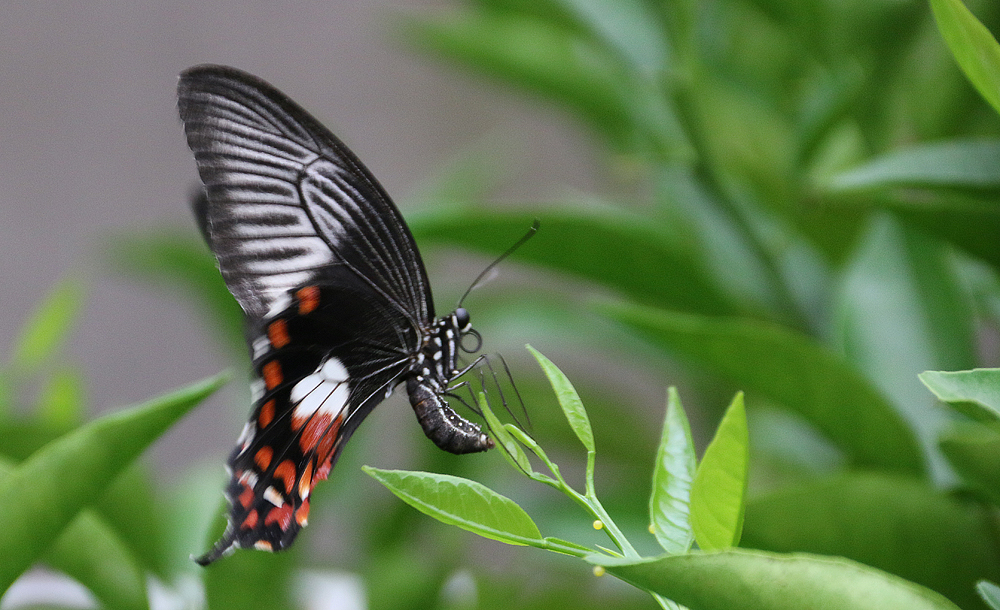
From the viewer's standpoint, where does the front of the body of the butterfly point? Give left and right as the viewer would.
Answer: facing to the right of the viewer
